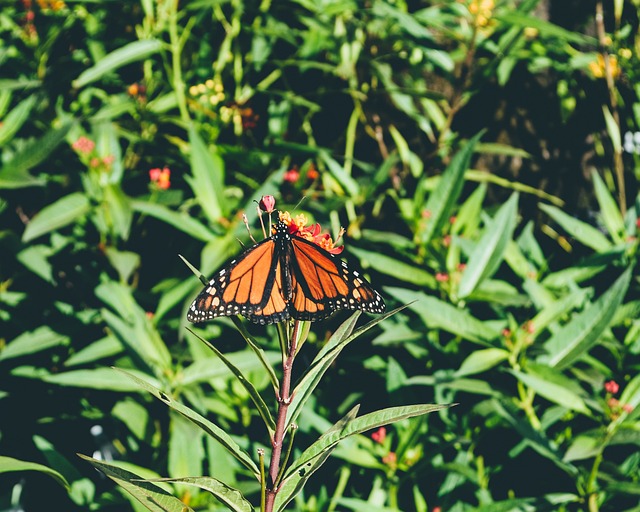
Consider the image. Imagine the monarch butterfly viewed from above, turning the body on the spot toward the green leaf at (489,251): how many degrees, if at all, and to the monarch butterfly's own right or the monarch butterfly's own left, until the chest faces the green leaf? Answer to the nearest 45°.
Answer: approximately 45° to the monarch butterfly's own right

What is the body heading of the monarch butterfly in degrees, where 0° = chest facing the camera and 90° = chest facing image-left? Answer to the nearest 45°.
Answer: approximately 180°

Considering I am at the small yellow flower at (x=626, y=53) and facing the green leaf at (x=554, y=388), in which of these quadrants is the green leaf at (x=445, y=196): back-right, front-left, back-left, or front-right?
front-right

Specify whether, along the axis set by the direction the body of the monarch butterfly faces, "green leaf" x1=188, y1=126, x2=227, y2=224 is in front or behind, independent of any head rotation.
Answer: in front

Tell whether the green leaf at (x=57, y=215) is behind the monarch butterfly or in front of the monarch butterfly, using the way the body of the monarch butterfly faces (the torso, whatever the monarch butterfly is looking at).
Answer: in front

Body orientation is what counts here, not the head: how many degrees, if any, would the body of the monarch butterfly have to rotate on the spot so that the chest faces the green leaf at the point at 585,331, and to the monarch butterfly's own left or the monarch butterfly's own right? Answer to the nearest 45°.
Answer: approximately 45° to the monarch butterfly's own right

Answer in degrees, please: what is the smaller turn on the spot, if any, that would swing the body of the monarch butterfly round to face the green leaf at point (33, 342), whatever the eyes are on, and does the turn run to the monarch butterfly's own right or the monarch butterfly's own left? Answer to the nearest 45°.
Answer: approximately 45° to the monarch butterfly's own left

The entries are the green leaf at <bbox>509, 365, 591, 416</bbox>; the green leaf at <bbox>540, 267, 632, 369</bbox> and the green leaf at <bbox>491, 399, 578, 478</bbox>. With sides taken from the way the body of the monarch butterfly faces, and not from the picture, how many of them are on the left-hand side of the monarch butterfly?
0
